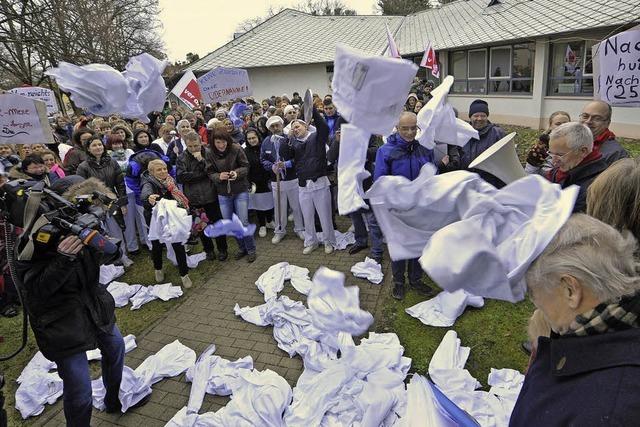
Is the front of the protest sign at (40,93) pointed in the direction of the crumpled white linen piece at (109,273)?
yes

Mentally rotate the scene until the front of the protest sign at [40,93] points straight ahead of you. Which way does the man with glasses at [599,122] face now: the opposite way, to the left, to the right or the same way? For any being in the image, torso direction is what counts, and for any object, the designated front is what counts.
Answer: to the right

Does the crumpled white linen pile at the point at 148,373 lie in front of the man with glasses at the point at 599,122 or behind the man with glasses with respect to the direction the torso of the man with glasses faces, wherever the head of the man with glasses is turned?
in front

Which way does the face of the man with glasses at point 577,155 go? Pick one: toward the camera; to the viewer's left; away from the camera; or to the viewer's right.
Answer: to the viewer's left

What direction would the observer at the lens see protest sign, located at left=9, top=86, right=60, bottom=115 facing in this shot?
facing the viewer

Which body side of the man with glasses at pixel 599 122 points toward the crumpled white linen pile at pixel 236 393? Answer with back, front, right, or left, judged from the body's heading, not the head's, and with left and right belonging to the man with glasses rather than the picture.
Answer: front

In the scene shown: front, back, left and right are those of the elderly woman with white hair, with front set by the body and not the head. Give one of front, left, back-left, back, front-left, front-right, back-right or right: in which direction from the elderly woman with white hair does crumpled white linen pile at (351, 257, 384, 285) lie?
front-right

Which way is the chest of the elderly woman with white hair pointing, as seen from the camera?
to the viewer's left

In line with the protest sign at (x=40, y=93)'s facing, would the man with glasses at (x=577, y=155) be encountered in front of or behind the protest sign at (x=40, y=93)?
in front

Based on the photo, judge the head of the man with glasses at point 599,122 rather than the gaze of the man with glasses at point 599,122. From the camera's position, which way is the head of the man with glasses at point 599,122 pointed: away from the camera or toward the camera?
toward the camera

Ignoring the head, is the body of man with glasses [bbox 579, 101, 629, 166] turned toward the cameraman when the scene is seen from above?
yes
